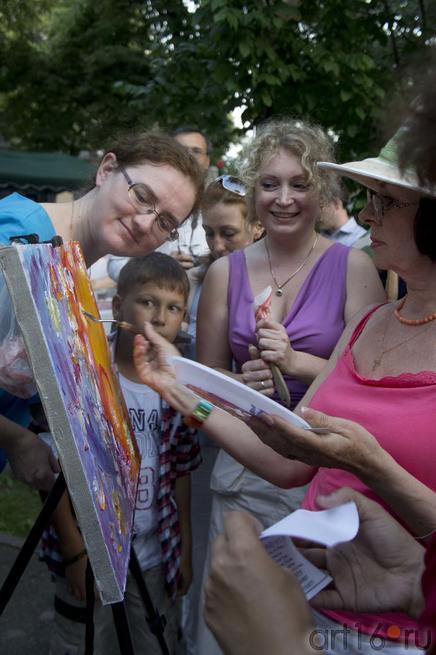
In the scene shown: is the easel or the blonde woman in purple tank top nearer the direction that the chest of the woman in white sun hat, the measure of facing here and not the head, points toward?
the easel

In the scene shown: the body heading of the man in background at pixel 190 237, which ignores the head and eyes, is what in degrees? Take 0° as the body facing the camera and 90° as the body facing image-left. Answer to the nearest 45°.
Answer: approximately 0°

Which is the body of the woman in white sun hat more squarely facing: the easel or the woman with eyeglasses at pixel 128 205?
the easel

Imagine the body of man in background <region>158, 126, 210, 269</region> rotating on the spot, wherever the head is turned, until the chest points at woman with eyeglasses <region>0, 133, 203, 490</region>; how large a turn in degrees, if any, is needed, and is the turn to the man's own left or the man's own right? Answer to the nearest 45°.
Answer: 0° — they already face them

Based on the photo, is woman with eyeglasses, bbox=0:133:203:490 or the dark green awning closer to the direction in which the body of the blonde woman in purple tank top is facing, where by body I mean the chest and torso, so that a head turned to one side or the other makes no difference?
the woman with eyeglasses

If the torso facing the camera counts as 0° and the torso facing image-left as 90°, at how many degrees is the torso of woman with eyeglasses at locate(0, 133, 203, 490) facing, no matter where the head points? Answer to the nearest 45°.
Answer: approximately 315°

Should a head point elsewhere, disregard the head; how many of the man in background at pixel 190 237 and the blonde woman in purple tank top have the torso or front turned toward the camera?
2

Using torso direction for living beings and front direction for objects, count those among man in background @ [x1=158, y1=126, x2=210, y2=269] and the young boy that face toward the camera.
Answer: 2
